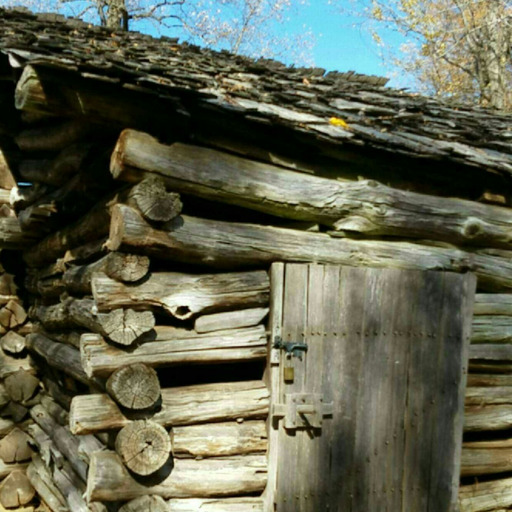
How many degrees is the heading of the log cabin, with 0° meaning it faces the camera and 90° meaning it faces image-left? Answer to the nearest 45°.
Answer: approximately 315°
